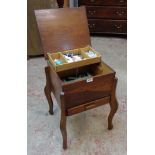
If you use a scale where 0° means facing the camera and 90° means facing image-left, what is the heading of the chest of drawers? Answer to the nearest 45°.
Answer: approximately 0°

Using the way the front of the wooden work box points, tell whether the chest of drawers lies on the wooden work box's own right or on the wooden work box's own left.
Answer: on the wooden work box's own left

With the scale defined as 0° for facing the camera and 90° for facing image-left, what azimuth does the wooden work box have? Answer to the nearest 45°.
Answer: approximately 315°

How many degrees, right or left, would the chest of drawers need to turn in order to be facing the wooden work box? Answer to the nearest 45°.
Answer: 0° — it already faces it
